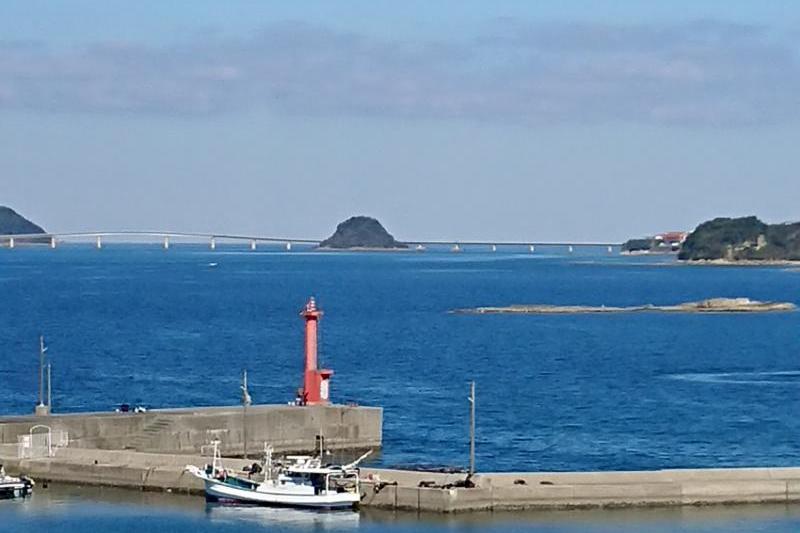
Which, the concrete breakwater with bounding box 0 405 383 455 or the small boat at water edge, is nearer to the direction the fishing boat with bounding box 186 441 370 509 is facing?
the small boat at water edge

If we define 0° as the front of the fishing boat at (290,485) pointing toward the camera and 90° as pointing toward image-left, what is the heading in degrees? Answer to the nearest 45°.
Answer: approximately 90°

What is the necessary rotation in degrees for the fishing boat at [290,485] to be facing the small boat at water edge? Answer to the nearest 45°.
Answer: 0° — it already faces it
